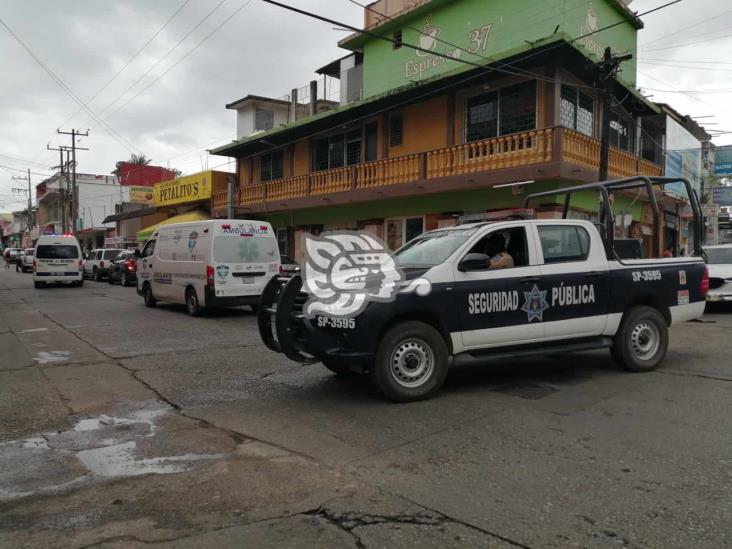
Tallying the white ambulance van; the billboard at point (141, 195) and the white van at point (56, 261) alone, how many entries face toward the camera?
1

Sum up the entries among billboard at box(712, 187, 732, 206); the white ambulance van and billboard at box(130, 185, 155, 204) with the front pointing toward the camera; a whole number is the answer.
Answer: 2

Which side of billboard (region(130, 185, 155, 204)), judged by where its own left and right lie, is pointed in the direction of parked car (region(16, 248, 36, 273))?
right

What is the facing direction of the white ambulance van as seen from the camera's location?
facing away from the viewer and to the left of the viewer

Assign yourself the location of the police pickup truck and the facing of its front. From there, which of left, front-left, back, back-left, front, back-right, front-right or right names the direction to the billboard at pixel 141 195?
right
